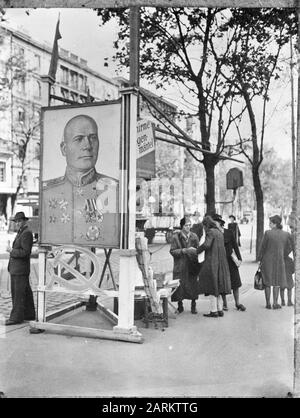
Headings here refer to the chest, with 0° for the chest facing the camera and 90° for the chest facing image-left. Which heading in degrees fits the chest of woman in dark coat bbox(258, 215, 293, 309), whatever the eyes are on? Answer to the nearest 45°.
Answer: approximately 180°

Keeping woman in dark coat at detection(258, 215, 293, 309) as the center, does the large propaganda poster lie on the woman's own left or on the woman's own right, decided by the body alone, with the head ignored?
on the woman's own left

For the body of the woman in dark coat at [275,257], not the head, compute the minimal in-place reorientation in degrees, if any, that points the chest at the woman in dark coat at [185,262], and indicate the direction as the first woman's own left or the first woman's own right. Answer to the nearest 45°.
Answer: approximately 45° to the first woman's own left

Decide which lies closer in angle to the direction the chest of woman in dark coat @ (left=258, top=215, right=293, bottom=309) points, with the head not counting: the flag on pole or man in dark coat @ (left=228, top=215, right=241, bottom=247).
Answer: the man in dark coat

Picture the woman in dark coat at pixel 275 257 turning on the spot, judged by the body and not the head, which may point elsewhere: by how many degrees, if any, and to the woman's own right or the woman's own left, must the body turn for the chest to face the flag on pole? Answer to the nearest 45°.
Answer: approximately 90° to the woman's own left

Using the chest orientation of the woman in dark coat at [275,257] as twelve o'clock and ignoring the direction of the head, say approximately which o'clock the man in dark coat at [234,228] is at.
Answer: the man in dark coat at [234,228] is roughly at 11 o'clock from the woman in dark coat at [275,257].
